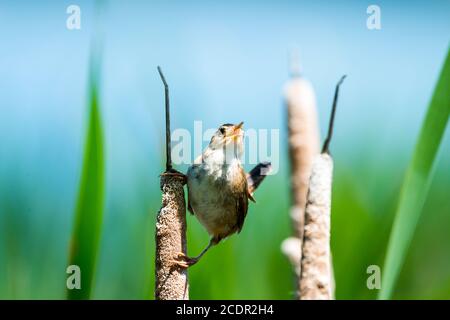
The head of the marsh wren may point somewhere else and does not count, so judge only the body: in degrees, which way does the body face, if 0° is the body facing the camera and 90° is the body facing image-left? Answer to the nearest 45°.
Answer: approximately 0°

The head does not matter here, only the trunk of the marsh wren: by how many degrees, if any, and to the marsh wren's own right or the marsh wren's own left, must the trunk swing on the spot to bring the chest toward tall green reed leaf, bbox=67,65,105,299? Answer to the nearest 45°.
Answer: approximately 45° to the marsh wren's own right

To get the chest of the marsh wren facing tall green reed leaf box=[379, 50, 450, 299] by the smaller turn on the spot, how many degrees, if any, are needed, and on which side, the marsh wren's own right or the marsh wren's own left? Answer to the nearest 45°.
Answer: approximately 45° to the marsh wren's own left

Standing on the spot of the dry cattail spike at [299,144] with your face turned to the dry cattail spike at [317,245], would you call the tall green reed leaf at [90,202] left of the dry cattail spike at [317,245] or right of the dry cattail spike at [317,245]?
right
